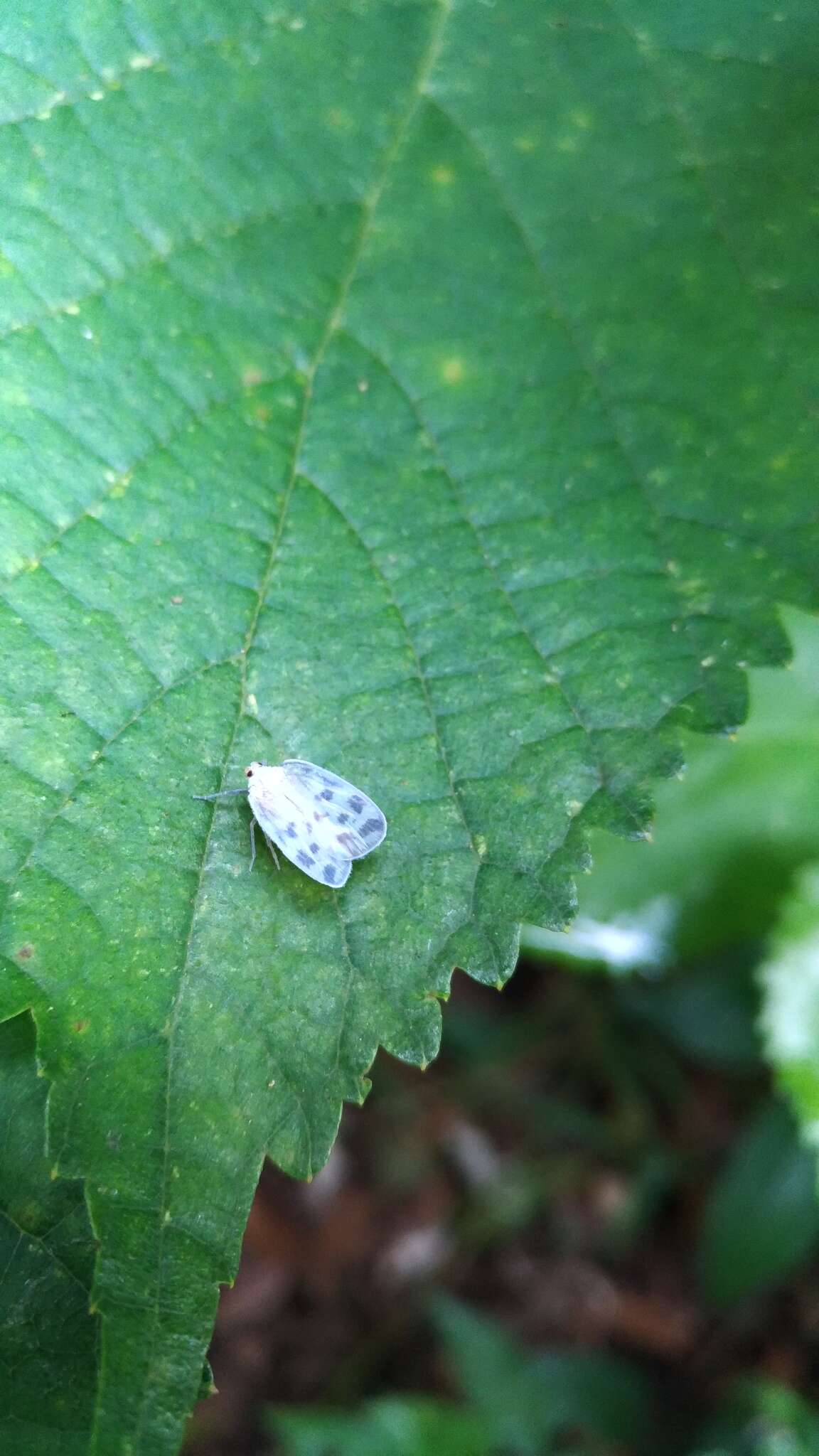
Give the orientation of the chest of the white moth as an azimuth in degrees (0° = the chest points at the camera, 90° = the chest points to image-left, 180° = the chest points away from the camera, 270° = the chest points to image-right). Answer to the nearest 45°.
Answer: approximately 135°
